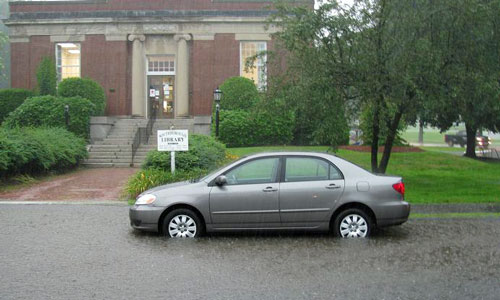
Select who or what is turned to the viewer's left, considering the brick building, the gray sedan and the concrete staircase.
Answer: the gray sedan

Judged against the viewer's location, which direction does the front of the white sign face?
facing the viewer

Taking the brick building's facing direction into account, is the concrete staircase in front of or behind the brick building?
in front

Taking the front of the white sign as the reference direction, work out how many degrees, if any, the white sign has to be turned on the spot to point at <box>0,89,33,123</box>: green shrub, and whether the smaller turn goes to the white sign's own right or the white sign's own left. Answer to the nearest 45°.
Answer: approximately 135° to the white sign's own right

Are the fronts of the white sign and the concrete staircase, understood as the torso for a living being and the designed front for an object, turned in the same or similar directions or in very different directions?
same or similar directions

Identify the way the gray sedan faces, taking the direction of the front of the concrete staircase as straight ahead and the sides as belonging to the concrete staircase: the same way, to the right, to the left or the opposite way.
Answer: to the right

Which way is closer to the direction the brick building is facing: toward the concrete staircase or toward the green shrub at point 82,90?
the concrete staircase

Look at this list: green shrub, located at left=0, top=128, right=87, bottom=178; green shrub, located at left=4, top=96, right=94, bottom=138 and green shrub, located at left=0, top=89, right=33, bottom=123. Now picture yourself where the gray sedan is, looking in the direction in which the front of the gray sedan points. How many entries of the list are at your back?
0

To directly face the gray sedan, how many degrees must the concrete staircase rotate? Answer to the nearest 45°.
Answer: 0° — it already faces it

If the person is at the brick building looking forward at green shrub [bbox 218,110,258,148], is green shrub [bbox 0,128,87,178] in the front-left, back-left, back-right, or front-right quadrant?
front-right

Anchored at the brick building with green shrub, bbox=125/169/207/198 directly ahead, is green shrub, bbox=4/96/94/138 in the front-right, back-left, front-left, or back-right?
front-right

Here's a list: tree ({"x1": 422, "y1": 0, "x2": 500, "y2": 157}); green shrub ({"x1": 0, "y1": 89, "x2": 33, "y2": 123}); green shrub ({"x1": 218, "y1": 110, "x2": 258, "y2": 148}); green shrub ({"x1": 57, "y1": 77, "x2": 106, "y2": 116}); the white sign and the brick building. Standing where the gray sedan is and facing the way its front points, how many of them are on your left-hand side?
0

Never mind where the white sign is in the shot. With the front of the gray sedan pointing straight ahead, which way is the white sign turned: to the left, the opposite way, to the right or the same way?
to the left

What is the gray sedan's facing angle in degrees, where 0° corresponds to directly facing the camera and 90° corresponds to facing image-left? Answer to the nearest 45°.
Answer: approximately 90°

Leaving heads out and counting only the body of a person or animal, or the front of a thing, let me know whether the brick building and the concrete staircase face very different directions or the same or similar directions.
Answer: same or similar directions

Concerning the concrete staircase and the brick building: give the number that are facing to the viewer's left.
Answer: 0

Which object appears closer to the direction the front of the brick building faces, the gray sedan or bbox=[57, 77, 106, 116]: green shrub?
the gray sedan

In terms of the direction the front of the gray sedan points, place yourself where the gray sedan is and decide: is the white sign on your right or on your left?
on your right

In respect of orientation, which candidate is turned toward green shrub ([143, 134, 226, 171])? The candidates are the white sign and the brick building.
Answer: the brick building

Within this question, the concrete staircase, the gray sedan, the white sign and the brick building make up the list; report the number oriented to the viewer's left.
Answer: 1

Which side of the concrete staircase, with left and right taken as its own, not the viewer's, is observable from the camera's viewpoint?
front
